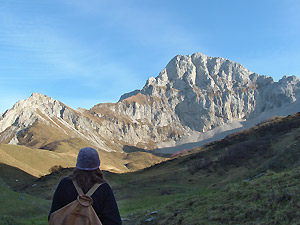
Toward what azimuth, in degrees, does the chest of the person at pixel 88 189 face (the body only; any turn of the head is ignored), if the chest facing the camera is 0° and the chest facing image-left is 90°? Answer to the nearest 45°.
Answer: approximately 180°
